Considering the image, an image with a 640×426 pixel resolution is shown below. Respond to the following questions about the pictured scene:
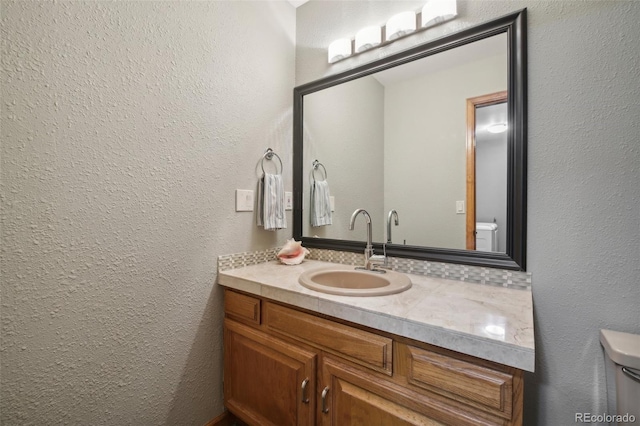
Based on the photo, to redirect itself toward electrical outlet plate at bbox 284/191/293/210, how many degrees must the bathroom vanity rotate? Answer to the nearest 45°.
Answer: approximately 90° to its right

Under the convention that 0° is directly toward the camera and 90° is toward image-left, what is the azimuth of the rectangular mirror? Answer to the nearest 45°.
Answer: approximately 45°
